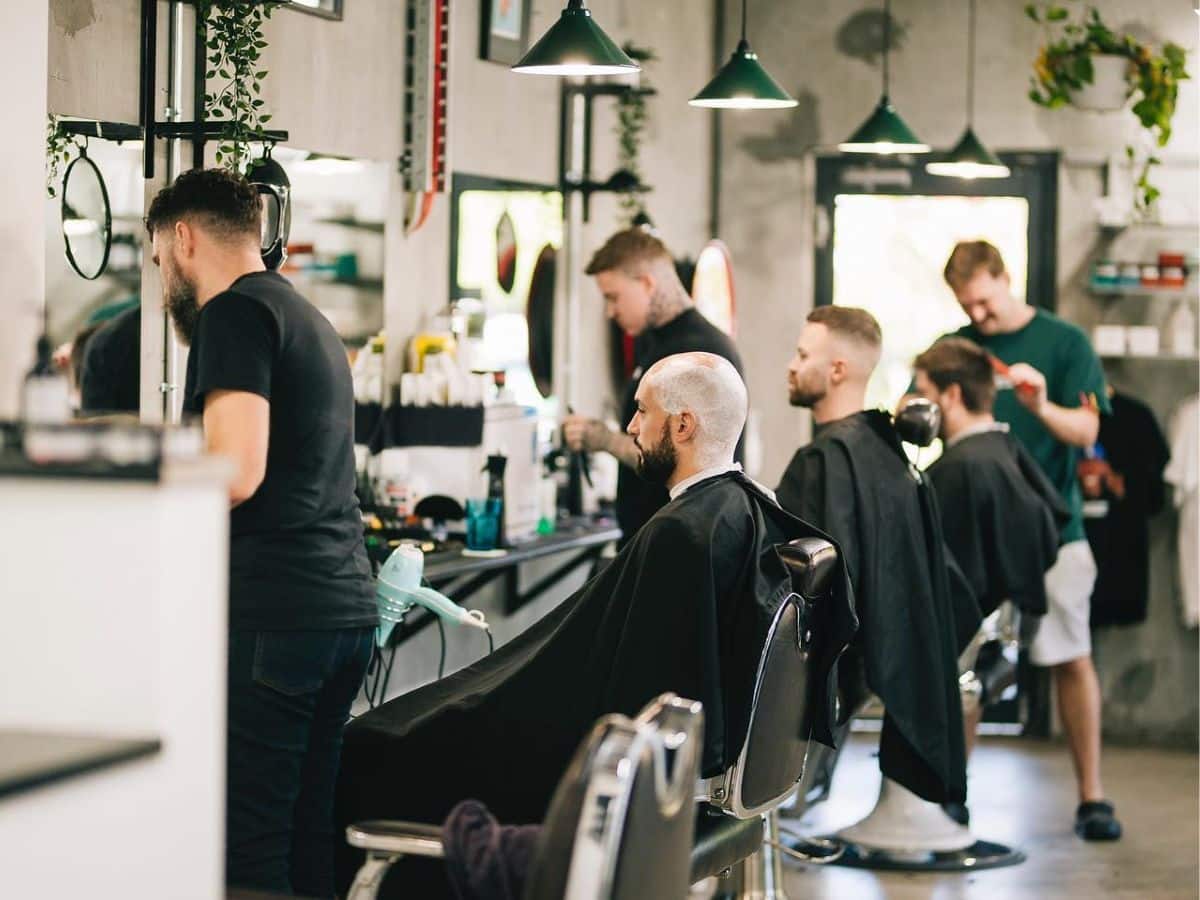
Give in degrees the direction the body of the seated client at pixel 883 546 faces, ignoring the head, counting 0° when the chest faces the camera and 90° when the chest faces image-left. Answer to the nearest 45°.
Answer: approximately 90°

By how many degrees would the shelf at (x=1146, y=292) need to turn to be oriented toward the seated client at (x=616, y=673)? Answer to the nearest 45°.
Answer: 0° — it already faces them

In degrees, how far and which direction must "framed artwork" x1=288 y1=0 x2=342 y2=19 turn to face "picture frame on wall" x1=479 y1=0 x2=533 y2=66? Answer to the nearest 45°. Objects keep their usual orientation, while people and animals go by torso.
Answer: approximately 90° to its left

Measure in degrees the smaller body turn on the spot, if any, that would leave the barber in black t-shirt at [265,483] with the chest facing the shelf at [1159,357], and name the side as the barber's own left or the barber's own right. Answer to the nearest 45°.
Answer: approximately 90° to the barber's own right

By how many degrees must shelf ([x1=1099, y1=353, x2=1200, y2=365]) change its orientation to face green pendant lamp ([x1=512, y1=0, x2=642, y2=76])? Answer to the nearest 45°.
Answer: approximately 45° to its right

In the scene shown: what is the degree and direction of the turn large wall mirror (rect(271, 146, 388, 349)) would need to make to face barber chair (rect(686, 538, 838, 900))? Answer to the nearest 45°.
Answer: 0° — it already faces it

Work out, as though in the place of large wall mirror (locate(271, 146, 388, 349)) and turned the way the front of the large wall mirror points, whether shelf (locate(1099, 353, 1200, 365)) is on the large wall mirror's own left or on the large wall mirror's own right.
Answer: on the large wall mirror's own left

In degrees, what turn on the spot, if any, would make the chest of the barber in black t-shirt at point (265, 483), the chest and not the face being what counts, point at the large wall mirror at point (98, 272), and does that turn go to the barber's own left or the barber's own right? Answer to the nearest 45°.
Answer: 0° — they already face it

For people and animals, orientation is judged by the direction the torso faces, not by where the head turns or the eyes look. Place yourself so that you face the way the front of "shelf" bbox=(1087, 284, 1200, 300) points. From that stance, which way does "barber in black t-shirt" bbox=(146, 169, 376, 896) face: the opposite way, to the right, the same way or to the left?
to the right

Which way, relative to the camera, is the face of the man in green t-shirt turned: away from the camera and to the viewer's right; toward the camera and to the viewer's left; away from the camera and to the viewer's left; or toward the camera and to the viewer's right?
toward the camera and to the viewer's left

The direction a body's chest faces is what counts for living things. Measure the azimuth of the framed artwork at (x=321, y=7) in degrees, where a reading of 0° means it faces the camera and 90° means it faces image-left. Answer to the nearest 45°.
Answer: approximately 315°

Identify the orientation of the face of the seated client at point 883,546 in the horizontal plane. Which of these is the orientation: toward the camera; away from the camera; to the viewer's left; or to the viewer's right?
to the viewer's left

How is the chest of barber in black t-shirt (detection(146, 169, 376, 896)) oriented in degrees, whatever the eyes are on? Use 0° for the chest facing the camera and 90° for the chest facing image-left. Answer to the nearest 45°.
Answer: approximately 135°

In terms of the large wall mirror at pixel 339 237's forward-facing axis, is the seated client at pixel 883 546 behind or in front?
in front

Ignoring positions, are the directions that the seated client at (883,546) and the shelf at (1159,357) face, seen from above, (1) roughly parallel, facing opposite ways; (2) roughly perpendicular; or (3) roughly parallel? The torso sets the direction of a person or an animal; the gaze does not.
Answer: roughly perpendicular
